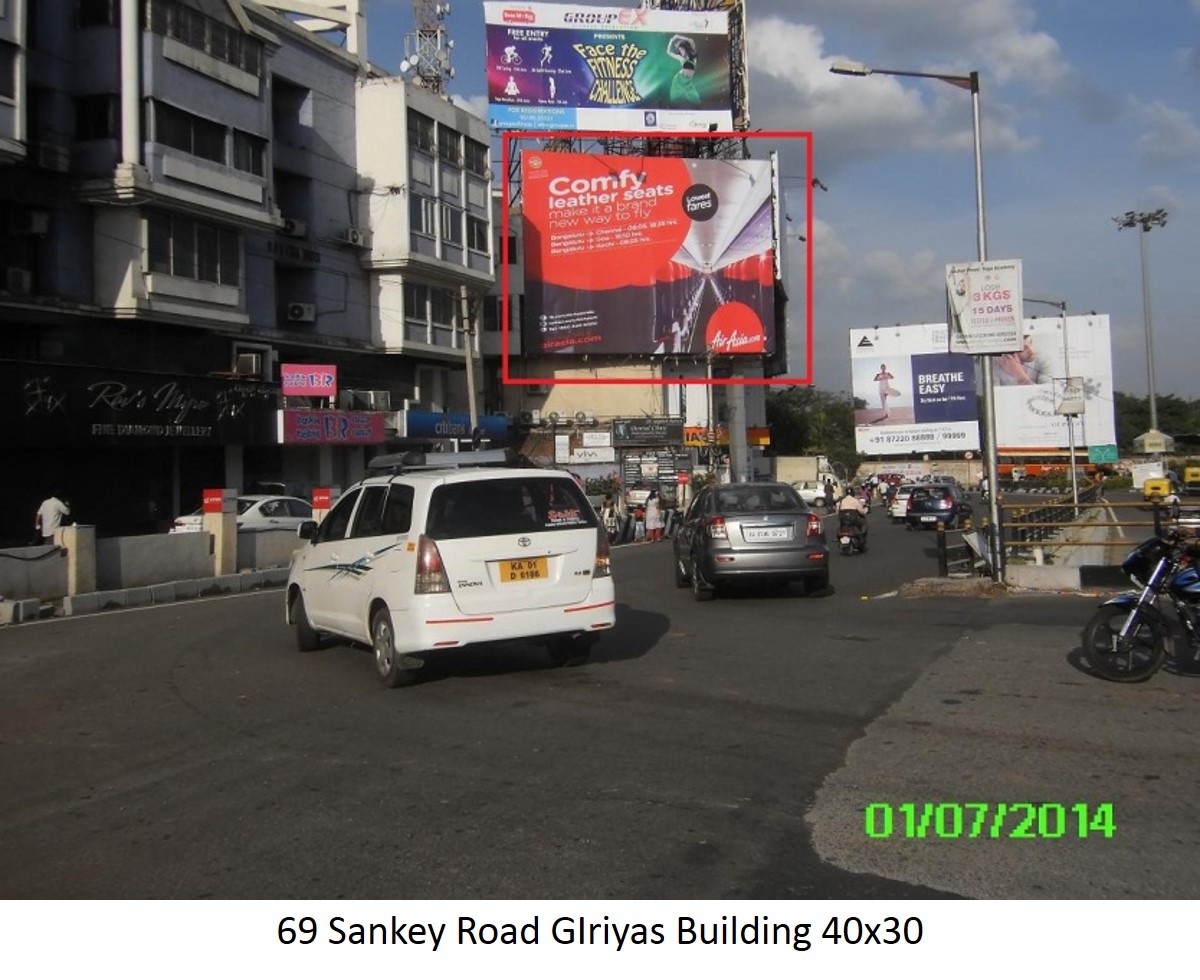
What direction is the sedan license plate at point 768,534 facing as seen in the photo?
toward the camera

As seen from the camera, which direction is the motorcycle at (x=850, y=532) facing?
away from the camera

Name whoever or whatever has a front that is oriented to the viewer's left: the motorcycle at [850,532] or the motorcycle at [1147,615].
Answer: the motorcycle at [1147,615]

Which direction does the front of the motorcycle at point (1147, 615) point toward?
to the viewer's left

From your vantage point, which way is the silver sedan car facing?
away from the camera

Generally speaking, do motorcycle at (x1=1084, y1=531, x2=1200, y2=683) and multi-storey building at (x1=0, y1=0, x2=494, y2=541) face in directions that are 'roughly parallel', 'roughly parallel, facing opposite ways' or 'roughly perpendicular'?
roughly parallel, facing opposite ways

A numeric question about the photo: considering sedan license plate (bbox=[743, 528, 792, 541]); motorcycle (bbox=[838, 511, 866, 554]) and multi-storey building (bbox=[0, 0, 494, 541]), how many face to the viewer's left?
0

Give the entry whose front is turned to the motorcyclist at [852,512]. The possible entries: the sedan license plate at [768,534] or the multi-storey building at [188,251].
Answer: the multi-storey building

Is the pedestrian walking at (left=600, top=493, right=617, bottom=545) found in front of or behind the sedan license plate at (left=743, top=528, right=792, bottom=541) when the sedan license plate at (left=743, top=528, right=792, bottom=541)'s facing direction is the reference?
behind

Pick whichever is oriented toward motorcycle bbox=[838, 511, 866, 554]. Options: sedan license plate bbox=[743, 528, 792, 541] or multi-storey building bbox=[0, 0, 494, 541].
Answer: the multi-storey building

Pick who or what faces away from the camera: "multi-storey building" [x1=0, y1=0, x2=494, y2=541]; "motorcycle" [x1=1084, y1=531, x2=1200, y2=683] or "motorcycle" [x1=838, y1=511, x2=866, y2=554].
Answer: "motorcycle" [x1=838, y1=511, x2=866, y2=554]

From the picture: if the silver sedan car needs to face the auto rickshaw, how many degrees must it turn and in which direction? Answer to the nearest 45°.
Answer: approximately 90° to its right

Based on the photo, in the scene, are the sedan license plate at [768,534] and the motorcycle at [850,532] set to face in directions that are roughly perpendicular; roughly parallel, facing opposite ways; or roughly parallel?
roughly parallel, facing opposite ways

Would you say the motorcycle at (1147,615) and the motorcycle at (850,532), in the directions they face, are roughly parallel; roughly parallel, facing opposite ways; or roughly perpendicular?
roughly perpendicular

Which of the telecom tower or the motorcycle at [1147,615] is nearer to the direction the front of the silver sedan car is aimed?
the telecom tower
